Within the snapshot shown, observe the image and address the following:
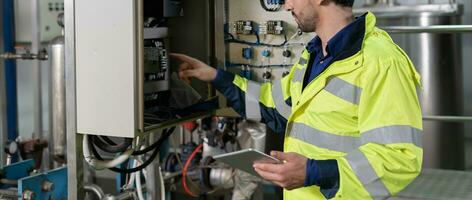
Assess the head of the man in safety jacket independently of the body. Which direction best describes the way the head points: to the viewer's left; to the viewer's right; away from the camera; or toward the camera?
to the viewer's left

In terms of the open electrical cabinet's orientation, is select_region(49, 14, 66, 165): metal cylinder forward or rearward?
rearward

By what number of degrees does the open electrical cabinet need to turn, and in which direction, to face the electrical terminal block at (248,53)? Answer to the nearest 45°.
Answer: approximately 90° to its left

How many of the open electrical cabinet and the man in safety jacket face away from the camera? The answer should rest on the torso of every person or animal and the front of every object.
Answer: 0

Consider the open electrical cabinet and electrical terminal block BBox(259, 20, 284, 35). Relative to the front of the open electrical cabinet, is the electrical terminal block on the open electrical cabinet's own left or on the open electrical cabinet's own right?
on the open electrical cabinet's own left

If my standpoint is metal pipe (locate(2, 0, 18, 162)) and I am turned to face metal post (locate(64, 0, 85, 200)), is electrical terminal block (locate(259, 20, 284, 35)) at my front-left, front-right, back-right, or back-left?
front-left

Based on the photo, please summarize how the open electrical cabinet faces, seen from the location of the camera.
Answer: facing the viewer and to the right of the viewer
